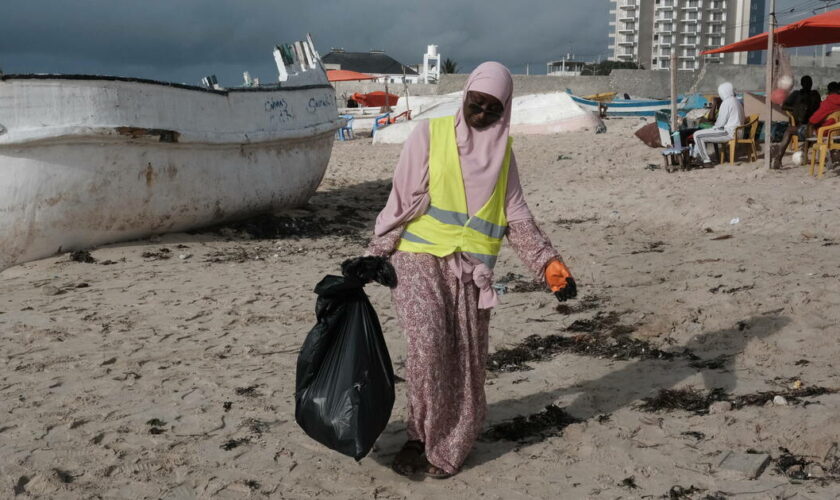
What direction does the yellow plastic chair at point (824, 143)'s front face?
to the viewer's left

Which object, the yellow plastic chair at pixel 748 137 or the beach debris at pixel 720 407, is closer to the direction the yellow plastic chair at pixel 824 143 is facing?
the yellow plastic chair

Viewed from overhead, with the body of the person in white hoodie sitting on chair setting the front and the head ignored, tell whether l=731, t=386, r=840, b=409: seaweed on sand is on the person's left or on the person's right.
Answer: on the person's left

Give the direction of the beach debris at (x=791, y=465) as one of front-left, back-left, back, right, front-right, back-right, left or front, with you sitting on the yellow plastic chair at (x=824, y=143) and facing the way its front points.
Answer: left
